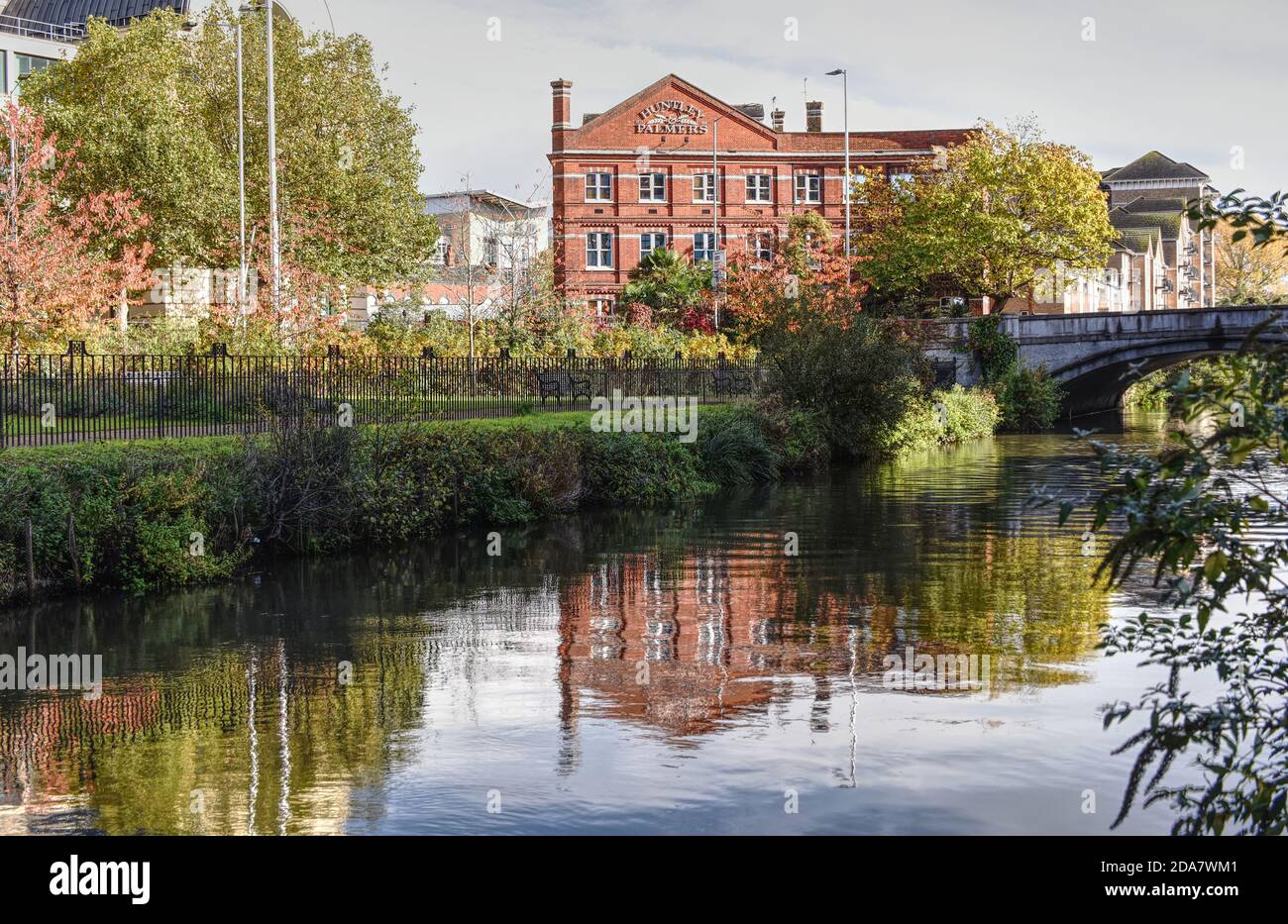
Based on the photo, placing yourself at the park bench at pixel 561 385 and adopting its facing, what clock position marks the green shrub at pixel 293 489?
The green shrub is roughly at 2 o'clock from the park bench.

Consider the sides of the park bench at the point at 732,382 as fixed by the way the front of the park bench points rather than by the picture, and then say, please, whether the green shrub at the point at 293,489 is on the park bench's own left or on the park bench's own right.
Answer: on the park bench's own right

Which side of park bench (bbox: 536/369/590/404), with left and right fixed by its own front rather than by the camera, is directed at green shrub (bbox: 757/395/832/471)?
left

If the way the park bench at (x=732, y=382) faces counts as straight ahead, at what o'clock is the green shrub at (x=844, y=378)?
The green shrub is roughly at 10 o'clock from the park bench.

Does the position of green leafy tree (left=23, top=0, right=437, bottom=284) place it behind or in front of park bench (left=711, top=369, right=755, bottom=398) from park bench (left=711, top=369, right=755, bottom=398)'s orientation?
behind

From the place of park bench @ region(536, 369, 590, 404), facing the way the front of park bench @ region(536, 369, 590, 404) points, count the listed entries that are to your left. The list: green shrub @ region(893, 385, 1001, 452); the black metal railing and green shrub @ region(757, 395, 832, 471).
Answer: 2

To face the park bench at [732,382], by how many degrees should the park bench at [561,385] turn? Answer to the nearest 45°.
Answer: approximately 90° to its left

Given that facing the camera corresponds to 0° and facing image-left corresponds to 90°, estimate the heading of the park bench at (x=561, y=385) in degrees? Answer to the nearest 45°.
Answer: approximately 315°
